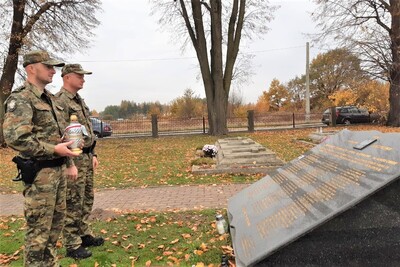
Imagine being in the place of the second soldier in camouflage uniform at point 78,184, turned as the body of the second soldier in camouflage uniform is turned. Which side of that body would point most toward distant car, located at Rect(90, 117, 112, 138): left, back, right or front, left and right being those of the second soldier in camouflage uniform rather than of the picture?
left

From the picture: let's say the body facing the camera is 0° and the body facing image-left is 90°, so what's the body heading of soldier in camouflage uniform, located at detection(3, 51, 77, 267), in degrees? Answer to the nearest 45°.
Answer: approximately 270°

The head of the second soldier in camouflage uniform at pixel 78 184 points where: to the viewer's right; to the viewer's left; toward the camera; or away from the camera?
to the viewer's right

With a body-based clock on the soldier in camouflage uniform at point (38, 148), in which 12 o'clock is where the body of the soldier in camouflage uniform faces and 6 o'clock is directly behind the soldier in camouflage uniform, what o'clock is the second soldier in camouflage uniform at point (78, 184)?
The second soldier in camouflage uniform is roughly at 10 o'clock from the soldier in camouflage uniform.

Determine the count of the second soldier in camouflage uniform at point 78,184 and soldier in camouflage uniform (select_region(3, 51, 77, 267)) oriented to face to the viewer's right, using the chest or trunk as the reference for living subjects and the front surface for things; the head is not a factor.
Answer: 2

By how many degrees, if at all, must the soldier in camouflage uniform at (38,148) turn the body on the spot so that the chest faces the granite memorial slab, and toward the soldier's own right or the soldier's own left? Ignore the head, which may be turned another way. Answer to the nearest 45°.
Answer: approximately 45° to the soldier's own right

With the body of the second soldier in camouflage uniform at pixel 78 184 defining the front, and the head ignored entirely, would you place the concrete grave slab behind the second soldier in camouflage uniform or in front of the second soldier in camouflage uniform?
in front

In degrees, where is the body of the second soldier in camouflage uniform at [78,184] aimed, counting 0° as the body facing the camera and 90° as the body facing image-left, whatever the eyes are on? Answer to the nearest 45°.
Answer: approximately 270°

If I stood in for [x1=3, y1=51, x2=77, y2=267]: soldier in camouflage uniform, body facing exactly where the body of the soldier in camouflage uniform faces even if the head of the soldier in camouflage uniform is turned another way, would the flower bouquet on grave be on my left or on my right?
on my left

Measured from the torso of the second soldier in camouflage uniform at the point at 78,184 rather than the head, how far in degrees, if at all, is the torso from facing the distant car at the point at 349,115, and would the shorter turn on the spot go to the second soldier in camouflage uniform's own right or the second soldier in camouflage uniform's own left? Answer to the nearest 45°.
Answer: approximately 45° to the second soldier in camouflage uniform's own left

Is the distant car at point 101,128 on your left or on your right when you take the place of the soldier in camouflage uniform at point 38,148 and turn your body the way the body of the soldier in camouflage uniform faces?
on your left

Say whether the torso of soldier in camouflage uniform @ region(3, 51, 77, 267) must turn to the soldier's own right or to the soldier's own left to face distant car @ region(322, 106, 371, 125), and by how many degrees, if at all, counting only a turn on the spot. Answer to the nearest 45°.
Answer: approximately 45° to the soldier's own left
